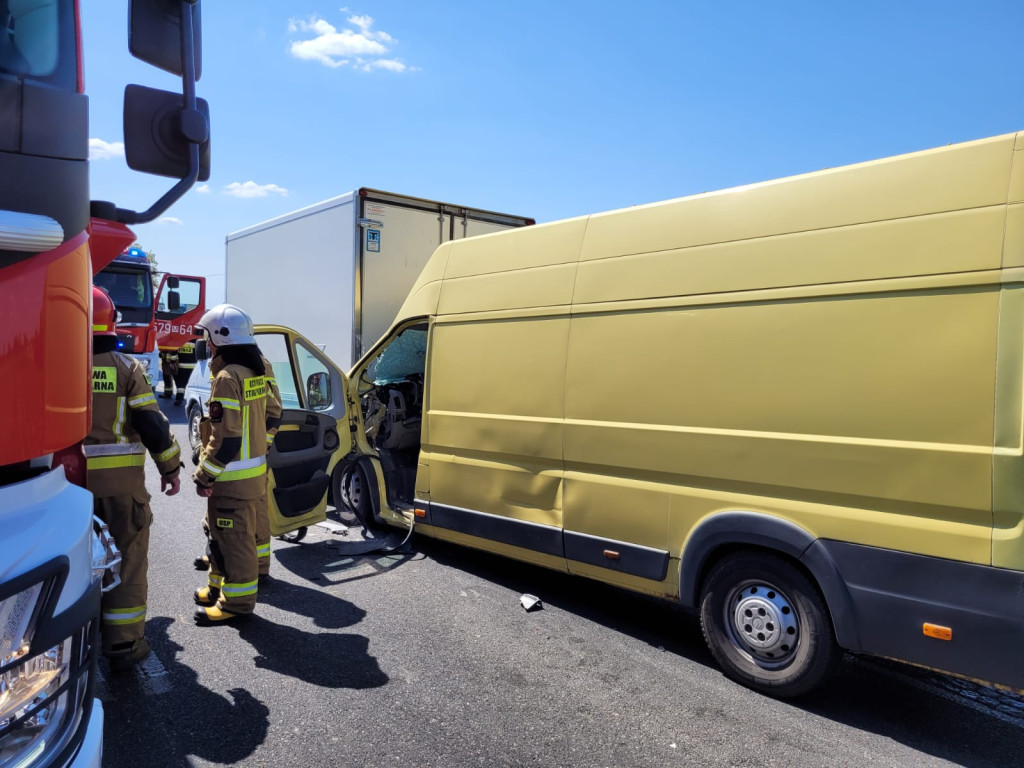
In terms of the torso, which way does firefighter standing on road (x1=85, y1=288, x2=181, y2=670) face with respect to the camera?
away from the camera

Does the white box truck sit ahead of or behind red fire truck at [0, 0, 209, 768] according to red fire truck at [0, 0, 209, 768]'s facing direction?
behind

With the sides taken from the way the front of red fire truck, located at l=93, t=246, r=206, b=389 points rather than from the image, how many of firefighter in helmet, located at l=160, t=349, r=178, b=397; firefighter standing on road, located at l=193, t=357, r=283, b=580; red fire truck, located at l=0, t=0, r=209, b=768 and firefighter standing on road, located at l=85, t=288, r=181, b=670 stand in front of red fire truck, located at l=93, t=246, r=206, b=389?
4

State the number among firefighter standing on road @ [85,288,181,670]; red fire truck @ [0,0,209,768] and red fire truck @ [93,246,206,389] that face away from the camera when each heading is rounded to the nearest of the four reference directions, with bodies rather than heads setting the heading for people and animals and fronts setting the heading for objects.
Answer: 1

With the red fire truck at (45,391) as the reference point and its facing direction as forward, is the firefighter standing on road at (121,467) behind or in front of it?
behind

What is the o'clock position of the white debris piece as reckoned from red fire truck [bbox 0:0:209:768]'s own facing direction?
The white debris piece is roughly at 8 o'clock from the red fire truck.

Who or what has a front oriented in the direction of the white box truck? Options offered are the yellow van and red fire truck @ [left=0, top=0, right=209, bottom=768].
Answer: the yellow van

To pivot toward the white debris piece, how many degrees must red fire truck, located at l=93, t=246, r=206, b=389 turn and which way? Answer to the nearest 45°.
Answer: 0° — it already faces it

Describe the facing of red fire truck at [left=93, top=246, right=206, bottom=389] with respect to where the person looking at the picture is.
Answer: facing the viewer

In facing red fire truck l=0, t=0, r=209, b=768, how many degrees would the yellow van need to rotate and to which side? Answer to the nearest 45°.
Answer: approximately 90° to its left

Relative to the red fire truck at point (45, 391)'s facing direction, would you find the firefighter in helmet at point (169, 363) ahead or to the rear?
to the rear

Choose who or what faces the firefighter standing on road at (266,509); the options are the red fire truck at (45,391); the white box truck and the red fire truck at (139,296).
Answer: the red fire truck at (139,296)

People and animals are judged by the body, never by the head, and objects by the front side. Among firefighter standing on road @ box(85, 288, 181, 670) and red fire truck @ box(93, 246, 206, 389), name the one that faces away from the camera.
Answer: the firefighter standing on road

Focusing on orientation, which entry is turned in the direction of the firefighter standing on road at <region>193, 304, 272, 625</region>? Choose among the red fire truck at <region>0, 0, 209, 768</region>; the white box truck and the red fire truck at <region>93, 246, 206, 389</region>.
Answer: the red fire truck at <region>93, 246, 206, 389</region>

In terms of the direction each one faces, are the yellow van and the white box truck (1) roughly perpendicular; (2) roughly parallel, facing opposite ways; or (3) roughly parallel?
roughly parallel

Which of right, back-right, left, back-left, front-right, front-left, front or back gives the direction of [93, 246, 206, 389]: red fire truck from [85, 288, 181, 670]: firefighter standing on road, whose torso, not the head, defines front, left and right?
front

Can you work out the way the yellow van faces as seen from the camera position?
facing away from the viewer and to the left of the viewer

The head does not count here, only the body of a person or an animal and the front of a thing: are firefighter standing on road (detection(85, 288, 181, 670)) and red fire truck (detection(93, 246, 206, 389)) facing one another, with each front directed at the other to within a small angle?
yes
